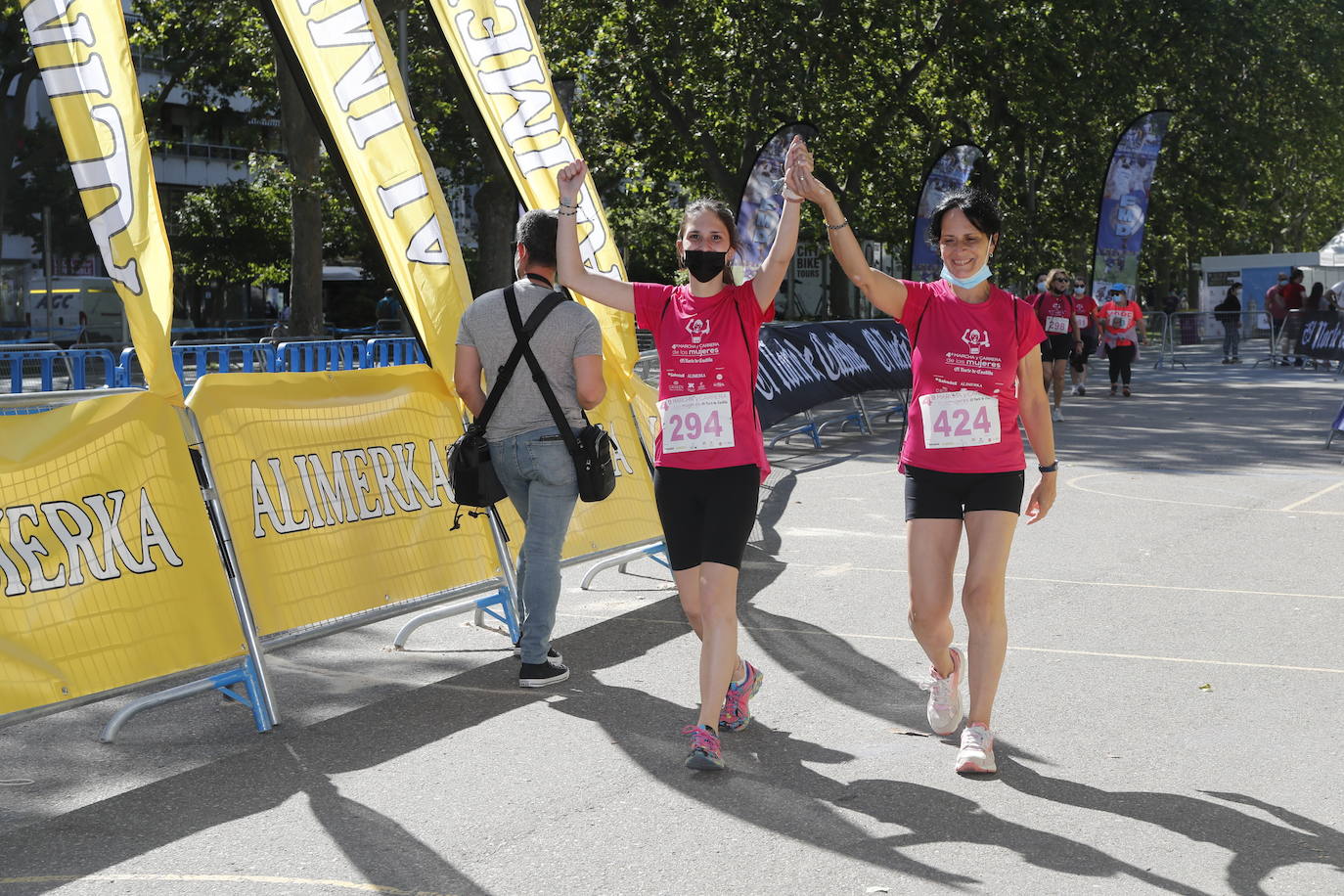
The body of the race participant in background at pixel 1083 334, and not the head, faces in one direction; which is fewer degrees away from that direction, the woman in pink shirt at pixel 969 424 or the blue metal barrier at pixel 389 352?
the woman in pink shirt

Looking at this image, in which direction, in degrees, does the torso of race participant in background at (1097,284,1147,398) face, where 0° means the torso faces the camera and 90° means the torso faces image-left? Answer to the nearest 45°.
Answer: approximately 0°

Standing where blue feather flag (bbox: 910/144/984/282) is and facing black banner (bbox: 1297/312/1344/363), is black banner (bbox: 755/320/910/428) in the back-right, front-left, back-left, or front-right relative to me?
back-right

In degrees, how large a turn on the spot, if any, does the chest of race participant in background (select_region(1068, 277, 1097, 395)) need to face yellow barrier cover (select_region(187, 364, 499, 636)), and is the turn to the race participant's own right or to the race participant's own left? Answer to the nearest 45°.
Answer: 0° — they already face it

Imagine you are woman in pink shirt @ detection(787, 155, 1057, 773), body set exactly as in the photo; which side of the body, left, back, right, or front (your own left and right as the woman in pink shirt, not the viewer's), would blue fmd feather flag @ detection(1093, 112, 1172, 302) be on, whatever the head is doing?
back

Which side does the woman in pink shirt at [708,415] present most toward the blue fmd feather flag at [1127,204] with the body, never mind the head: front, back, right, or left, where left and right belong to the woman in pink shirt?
back

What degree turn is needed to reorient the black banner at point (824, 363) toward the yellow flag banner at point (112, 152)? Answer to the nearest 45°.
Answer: approximately 45° to its right

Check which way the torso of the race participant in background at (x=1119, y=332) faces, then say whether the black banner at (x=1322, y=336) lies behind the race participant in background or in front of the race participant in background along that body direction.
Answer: behind

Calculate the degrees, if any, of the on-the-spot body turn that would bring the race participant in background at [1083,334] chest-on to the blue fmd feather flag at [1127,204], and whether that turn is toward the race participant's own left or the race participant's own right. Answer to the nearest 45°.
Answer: approximately 180°

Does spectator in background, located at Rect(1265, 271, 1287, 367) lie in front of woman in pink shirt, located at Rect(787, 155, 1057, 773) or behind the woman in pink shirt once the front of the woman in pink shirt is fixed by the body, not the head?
behind

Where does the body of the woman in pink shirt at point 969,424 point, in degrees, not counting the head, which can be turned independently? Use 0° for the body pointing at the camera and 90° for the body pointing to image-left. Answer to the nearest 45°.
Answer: approximately 0°
